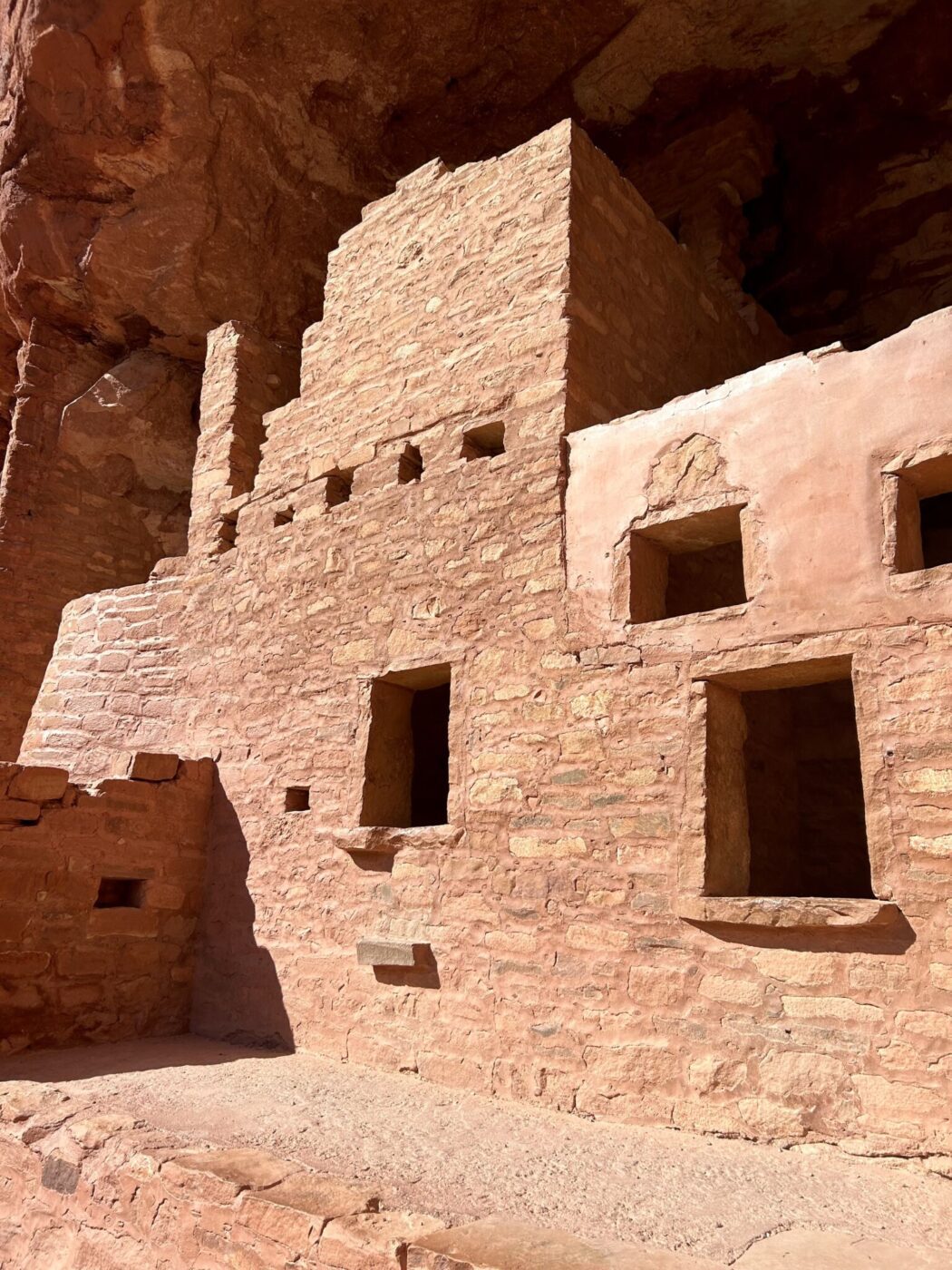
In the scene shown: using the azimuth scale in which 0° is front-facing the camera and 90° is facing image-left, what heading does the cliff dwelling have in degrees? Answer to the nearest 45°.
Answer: approximately 45°

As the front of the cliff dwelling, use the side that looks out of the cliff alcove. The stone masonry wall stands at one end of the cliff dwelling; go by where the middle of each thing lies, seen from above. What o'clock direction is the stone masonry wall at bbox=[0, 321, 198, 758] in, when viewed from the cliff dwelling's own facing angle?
The stone masonry wall is roughly at 3 o'clock from the cliff dwelling.
